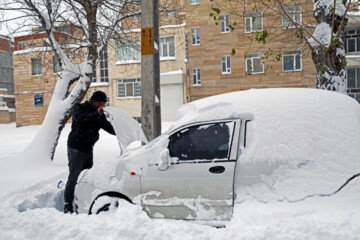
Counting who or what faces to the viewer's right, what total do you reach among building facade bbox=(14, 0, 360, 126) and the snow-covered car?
0

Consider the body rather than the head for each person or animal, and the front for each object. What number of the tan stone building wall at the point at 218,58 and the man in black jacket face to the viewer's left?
0

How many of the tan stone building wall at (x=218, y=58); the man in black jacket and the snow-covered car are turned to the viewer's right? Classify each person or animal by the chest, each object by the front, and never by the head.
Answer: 1

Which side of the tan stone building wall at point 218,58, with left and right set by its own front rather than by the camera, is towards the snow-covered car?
front

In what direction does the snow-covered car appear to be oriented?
to the viewer's left

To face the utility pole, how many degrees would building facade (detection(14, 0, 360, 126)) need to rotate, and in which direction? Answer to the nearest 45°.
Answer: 0° — it already faces it

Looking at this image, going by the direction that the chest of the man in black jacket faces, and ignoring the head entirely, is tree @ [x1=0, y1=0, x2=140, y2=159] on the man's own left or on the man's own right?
on the man's own left

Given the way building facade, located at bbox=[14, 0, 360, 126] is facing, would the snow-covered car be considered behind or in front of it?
in front

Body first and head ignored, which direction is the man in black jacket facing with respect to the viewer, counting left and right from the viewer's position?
facing to the right of the viewer

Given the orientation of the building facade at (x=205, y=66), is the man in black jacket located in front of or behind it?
in front
